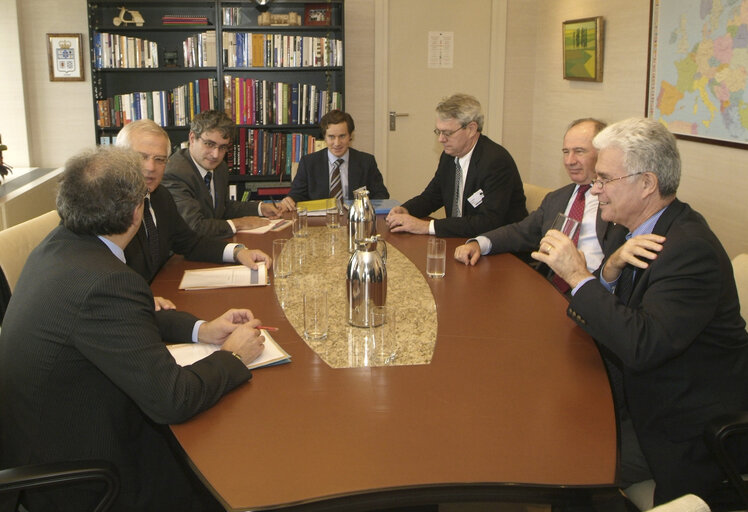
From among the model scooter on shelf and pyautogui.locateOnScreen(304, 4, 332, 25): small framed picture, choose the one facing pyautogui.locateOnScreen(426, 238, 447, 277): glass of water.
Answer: the small framed picture

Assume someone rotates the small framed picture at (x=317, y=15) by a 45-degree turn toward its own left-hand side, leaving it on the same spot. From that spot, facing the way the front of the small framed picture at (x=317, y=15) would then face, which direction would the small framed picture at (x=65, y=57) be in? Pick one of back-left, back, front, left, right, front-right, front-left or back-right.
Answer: back-right

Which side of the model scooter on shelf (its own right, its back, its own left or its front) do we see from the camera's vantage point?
left

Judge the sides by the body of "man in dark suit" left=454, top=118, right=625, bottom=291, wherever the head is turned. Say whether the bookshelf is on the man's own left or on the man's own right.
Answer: on the man's own right

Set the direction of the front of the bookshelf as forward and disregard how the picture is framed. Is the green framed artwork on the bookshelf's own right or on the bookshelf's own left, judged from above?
on the bookshelf's own left

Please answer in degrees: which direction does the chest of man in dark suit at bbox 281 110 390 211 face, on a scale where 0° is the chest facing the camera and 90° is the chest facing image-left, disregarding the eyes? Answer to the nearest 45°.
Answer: approximately 0°

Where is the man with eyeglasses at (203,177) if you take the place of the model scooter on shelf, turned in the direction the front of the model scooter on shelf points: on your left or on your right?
on your left

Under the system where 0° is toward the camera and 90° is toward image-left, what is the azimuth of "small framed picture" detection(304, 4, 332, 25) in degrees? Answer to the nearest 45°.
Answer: approximately 0°

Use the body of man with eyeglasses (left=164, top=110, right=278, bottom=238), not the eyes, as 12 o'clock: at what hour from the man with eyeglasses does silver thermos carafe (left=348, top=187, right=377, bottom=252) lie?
The silver thermos carafe is roughly at 12 o'clock from the man with eyeglasses.

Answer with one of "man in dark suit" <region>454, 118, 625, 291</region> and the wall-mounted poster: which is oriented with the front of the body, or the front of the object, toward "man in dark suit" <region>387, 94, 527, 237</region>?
the wall-mounted poster

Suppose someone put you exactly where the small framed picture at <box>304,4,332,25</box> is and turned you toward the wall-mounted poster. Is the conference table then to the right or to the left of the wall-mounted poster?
right
